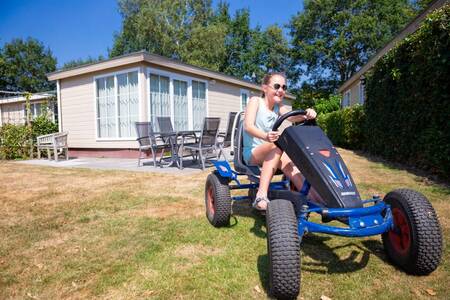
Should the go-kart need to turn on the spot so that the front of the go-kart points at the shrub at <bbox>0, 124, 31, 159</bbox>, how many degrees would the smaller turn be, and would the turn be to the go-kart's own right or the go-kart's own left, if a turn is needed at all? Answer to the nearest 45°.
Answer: approximately 180°

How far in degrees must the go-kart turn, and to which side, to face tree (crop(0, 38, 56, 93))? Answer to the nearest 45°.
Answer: approximately 180°

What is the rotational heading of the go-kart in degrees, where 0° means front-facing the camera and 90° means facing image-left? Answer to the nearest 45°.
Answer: approximately 315°

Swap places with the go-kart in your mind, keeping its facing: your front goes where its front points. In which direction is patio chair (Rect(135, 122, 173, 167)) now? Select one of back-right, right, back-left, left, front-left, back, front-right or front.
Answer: back

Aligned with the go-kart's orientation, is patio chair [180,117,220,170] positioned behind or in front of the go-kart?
behind

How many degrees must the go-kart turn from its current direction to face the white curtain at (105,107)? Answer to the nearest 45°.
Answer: approximately 180°

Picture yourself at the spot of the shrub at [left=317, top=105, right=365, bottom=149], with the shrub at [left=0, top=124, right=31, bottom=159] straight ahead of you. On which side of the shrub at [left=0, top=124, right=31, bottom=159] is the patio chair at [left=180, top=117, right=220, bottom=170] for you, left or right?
left

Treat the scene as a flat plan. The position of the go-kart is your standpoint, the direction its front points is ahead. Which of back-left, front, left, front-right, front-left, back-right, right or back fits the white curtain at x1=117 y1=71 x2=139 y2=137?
back

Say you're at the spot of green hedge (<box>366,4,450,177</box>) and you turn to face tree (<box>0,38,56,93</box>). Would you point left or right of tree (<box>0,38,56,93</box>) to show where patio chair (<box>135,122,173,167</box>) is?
left

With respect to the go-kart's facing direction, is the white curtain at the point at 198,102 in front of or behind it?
behind

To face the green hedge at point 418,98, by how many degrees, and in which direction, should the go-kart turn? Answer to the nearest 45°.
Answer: approximately 135° to its left

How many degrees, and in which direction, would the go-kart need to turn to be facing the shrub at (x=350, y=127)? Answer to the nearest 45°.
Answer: approximately 135° to its left

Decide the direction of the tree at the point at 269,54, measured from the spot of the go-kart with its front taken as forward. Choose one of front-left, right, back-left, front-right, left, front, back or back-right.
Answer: back-left

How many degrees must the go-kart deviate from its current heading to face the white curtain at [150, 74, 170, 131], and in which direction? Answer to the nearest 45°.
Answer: approximately 180°
